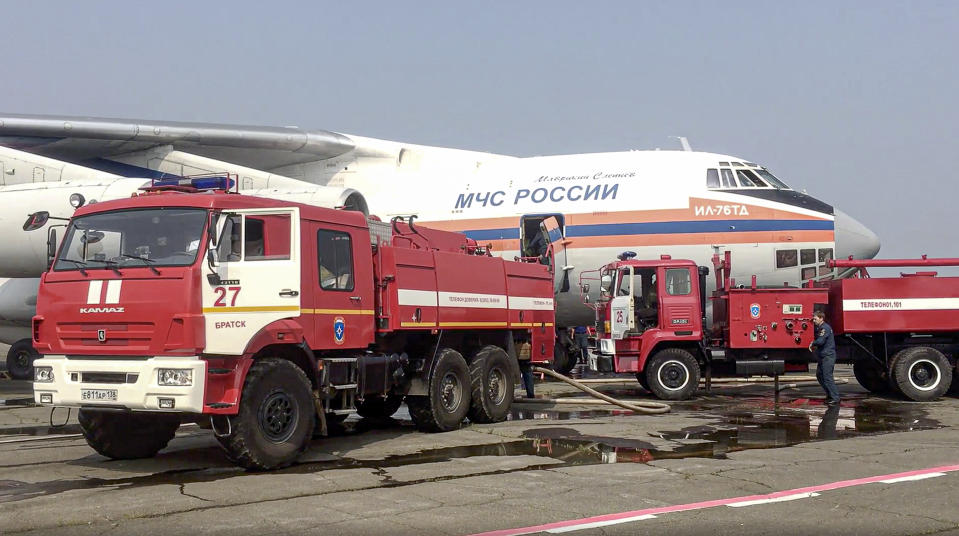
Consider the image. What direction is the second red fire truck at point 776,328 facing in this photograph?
to the viewer's left

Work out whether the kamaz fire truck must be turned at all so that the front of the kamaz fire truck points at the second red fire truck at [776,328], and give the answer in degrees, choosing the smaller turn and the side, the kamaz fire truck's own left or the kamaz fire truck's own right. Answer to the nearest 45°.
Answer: approximately 180°

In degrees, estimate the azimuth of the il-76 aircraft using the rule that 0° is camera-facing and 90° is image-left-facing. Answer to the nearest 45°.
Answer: approximately 270°

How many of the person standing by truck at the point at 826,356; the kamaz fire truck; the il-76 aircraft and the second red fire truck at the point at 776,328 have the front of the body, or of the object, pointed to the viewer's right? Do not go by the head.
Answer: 1

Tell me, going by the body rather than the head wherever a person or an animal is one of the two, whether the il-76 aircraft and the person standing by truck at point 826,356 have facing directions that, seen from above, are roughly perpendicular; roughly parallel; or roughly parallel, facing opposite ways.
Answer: roughly parallel, facing opposite ways

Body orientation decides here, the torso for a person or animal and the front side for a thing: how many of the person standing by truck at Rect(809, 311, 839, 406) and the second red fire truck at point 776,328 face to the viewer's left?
2

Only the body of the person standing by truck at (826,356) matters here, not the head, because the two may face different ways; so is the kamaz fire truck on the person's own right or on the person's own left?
on the person's own left

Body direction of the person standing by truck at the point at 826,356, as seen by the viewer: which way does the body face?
to the viewer's left

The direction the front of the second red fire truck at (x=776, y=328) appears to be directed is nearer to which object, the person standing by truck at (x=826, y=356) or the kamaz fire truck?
the kamaz fire truck

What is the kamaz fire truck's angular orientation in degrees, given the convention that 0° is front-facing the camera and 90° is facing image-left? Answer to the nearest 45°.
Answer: approximately 45°

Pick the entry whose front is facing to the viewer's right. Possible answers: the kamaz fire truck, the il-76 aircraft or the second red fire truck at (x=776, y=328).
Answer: the il-76 aircraft

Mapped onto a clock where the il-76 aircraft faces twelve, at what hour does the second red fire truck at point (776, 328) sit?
The second red fire truck is roughly at 1 o'clock from the il-76 aircraft.
